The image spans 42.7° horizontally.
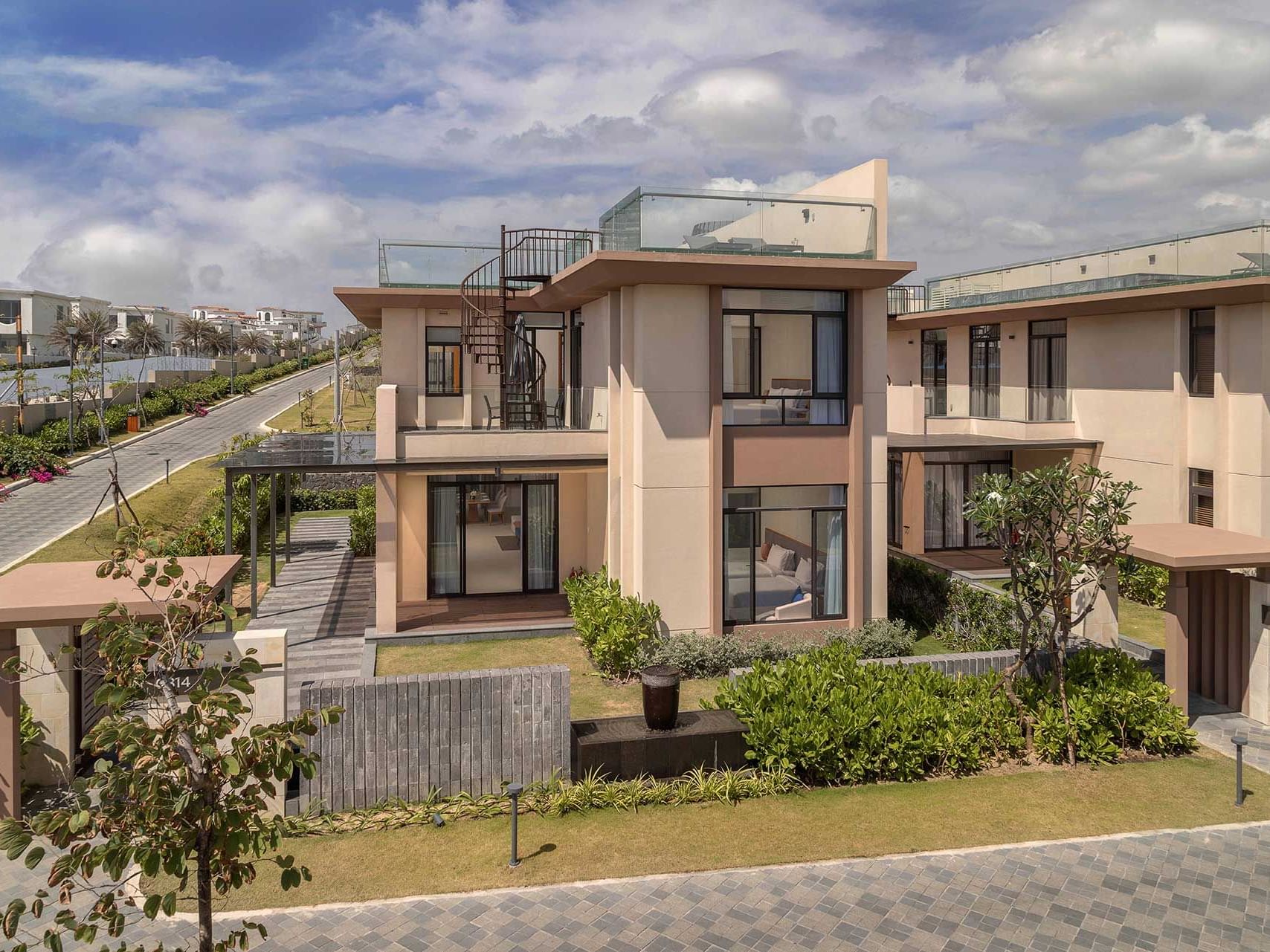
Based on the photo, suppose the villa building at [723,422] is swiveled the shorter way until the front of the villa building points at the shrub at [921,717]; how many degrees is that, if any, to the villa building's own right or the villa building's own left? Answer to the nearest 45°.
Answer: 0° — it already faces it

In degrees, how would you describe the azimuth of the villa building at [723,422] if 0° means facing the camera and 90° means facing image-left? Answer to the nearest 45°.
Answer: approximately 0°

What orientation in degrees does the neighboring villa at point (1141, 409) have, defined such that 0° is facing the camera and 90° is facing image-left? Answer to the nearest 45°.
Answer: approximately 45°

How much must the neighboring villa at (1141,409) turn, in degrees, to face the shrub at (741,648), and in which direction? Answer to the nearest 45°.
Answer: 0° — it already faces it

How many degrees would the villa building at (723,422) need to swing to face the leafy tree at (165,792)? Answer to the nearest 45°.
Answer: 0° — it already faces it

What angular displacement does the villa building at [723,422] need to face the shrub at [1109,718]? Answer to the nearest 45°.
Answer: approximately 45° to its left
